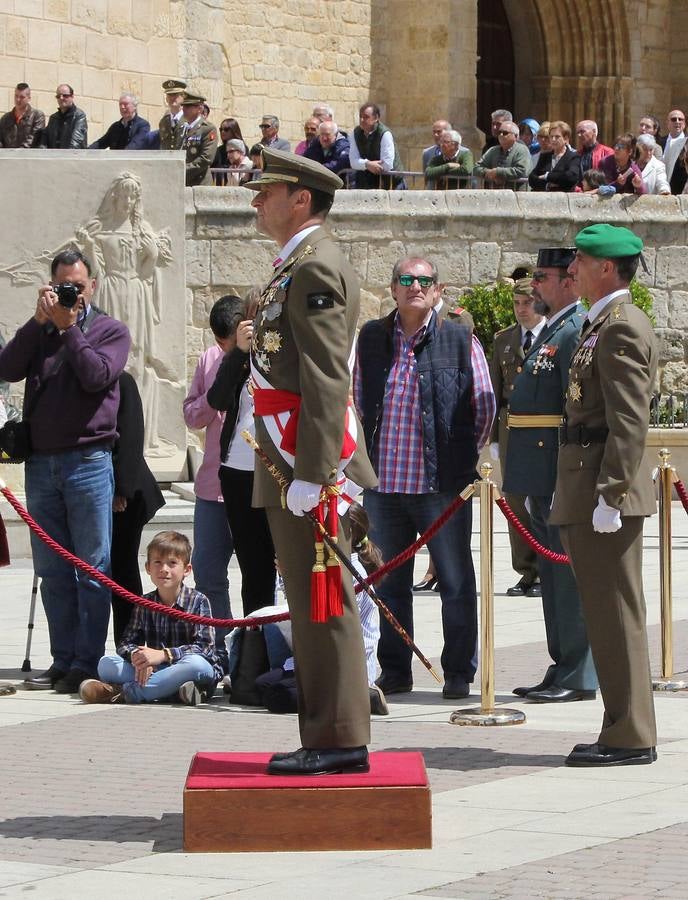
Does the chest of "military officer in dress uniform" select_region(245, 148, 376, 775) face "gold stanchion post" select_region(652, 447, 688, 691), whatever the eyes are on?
no

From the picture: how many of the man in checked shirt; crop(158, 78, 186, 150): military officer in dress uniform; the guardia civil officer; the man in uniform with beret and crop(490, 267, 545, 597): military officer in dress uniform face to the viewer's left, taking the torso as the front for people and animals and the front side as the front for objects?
2

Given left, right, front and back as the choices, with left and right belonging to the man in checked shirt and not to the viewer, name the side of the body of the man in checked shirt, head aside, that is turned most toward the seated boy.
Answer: right

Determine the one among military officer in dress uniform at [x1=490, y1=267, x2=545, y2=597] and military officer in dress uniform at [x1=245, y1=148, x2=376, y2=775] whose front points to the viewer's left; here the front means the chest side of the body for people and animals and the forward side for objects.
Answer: military officer in dress uniform at [x1=245, y1=148, x2=376, y2=775]

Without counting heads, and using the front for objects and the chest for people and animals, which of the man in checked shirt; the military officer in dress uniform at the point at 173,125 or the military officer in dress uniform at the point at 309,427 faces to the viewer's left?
the military officer in dress uniform at the point at 309,427

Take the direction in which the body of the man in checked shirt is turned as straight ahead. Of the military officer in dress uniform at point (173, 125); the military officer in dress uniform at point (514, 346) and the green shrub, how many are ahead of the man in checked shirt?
0

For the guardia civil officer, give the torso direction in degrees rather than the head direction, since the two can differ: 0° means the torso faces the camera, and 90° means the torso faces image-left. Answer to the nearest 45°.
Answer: approximately 90°

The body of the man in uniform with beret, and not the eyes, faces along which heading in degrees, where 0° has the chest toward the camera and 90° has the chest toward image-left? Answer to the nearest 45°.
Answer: approximately 90°

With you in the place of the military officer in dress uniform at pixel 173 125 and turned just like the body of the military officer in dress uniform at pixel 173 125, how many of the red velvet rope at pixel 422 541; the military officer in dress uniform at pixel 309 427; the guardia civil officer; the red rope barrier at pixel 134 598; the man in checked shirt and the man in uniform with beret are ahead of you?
6

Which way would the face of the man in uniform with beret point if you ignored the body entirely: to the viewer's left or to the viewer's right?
to the viewer's left

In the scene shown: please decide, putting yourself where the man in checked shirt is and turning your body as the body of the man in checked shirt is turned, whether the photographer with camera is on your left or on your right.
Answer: on your right

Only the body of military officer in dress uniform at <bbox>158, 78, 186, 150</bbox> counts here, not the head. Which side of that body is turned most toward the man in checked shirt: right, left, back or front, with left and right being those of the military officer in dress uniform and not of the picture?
front

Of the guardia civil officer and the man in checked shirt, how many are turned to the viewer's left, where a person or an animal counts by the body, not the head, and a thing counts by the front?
1

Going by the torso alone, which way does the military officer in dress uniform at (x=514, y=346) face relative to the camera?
toward the camera

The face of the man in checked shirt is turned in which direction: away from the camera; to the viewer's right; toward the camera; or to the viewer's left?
toward the camera

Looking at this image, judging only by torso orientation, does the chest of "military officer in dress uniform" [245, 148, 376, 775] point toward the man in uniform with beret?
no
